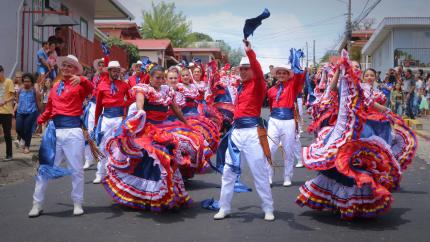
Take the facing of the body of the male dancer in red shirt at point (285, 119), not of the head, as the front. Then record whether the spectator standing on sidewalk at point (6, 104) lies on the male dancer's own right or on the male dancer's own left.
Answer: on the male dancer's own right

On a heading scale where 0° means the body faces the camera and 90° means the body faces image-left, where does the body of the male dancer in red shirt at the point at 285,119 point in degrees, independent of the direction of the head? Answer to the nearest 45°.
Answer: approximately 0°

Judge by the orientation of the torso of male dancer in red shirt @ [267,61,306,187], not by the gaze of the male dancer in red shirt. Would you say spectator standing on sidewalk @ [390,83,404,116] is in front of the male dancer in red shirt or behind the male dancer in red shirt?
behind

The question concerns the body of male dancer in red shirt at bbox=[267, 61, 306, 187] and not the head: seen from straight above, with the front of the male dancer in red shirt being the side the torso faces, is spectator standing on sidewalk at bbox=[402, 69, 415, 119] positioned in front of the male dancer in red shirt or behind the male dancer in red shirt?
behind

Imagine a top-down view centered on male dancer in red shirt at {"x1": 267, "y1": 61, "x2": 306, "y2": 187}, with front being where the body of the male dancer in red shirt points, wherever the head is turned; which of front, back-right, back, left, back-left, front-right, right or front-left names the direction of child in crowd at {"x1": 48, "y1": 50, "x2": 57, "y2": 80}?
back-right

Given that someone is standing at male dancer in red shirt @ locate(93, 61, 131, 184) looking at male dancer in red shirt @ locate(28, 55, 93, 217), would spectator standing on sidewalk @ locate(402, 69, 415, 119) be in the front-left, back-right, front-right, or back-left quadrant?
back-left

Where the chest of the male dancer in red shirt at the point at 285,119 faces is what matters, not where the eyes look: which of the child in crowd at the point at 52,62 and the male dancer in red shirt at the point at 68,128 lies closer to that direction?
the male dancer in red shirt

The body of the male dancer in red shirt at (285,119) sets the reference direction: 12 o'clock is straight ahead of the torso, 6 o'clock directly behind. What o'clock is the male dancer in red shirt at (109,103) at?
the male dancer in red shirt at (109,103) is roughly at 3 o'clock from the male dancer in red shirt at (285,119).
